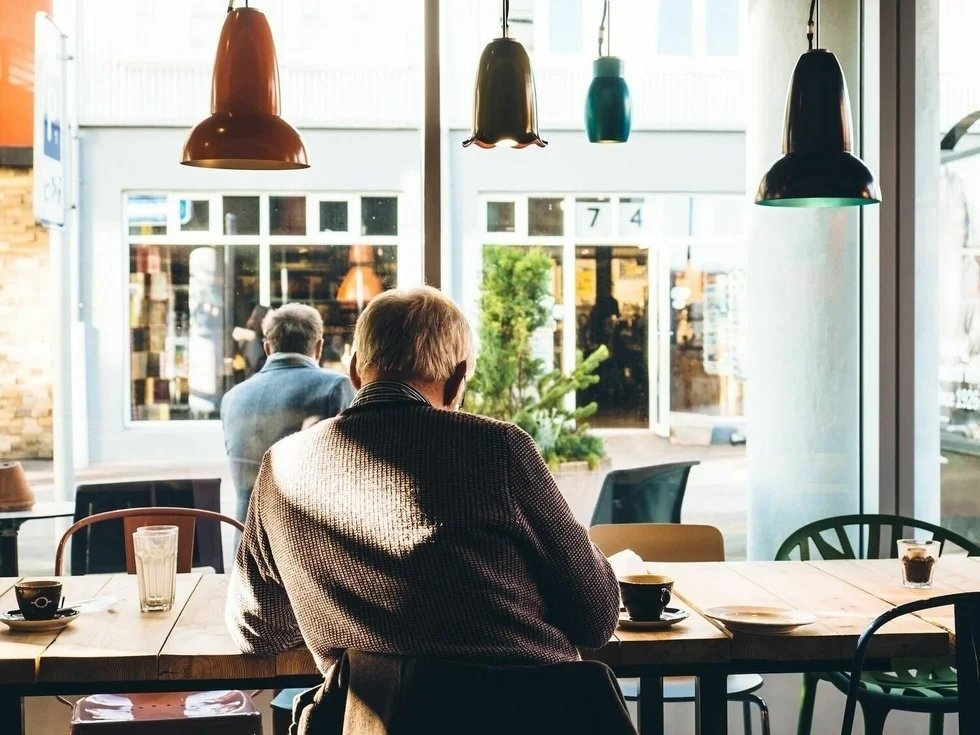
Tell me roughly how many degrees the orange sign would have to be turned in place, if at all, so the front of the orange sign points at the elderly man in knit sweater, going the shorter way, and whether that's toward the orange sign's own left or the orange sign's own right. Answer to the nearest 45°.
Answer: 0° — it already faces them

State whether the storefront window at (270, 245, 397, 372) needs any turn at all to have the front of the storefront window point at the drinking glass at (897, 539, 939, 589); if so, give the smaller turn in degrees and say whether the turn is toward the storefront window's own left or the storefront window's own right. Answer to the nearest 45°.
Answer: approximately 45° to the storefront window's own left

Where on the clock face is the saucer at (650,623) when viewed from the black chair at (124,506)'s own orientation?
The saucer is roughly at 5 o'clock from the black chair.

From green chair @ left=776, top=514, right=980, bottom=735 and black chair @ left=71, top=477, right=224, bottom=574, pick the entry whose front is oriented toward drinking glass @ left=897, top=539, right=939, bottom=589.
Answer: green chair @ left=776, top=514, right=980, bottom=735

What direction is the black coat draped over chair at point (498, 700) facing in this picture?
away from the camera

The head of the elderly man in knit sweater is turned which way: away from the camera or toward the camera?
away from the camera

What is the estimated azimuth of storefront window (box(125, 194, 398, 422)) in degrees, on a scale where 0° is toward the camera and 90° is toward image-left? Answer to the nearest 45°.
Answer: approximately 0°
